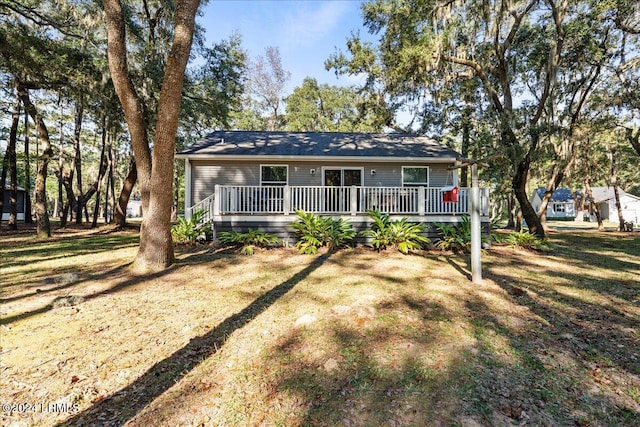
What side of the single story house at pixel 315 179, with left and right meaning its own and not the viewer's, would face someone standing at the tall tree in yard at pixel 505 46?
left

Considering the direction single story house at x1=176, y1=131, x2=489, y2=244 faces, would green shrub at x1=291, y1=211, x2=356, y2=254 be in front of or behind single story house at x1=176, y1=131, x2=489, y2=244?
in front

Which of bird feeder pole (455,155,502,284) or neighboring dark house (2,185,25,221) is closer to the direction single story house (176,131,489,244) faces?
the bird feeder pole

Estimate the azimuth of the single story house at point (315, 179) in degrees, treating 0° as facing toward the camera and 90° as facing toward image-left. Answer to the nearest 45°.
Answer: approximately 0°

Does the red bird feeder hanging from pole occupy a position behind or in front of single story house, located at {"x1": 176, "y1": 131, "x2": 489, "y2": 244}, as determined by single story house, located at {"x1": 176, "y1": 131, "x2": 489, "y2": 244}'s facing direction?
in front

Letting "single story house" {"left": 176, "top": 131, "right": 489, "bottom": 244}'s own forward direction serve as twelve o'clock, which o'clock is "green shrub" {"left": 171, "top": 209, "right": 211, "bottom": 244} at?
The green shrub is roughly at 2 o'clock from the single story house.

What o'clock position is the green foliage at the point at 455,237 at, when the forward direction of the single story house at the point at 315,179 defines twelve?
The green foliage is roughly at 10 o'clock from the single story house.

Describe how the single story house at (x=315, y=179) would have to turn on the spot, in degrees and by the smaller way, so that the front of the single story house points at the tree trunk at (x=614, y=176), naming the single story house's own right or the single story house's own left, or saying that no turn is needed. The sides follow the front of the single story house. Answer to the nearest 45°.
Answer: approximately 135° to the single story house's own left

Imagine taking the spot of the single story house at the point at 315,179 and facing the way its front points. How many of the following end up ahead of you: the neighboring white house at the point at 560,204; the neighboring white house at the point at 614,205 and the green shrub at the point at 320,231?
1

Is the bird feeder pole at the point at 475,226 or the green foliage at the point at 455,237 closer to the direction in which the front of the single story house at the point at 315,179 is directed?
the bird feeder pole

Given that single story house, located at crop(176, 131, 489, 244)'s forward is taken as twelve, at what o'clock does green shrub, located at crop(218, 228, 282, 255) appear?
The green shrub is roughly at 1 o'clock from the single story house.

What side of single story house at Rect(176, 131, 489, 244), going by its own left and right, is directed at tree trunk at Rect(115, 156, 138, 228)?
right
